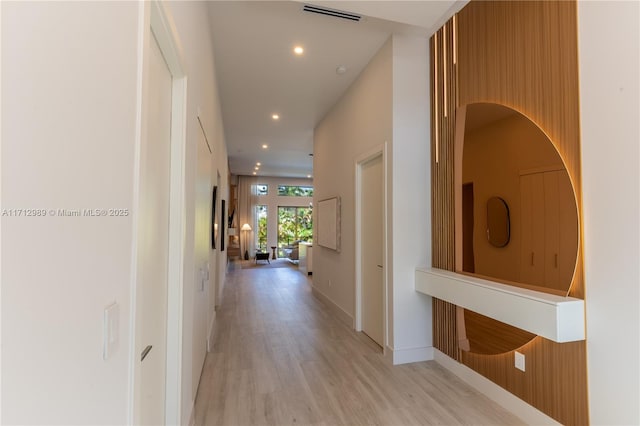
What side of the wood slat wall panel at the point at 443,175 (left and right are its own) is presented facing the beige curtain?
right

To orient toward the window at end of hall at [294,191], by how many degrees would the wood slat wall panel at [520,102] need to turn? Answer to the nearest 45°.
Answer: approximately 90° to its right

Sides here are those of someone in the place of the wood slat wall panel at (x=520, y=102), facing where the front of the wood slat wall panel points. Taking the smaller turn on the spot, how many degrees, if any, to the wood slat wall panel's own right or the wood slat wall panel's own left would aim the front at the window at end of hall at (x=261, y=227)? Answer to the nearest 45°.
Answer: approximately 90° to the wood slat wall panel's own right

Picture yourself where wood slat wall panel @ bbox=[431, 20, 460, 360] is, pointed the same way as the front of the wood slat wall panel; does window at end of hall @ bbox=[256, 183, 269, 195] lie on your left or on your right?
on your right

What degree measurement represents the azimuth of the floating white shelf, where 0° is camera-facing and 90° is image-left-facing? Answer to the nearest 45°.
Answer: approximately 45°

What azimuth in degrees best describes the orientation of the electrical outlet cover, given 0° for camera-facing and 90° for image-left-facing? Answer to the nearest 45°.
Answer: approximately 45°
